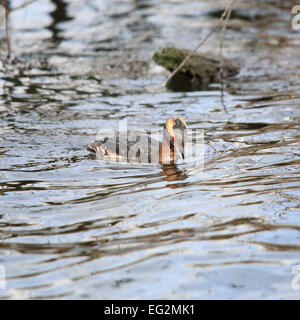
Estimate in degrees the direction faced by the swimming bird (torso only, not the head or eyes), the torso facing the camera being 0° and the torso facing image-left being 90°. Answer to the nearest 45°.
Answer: approximately 270°

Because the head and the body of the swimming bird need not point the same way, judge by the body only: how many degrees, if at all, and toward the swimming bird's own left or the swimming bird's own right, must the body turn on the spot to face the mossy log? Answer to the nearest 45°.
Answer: approximately 90° to the swimming bird's own left
